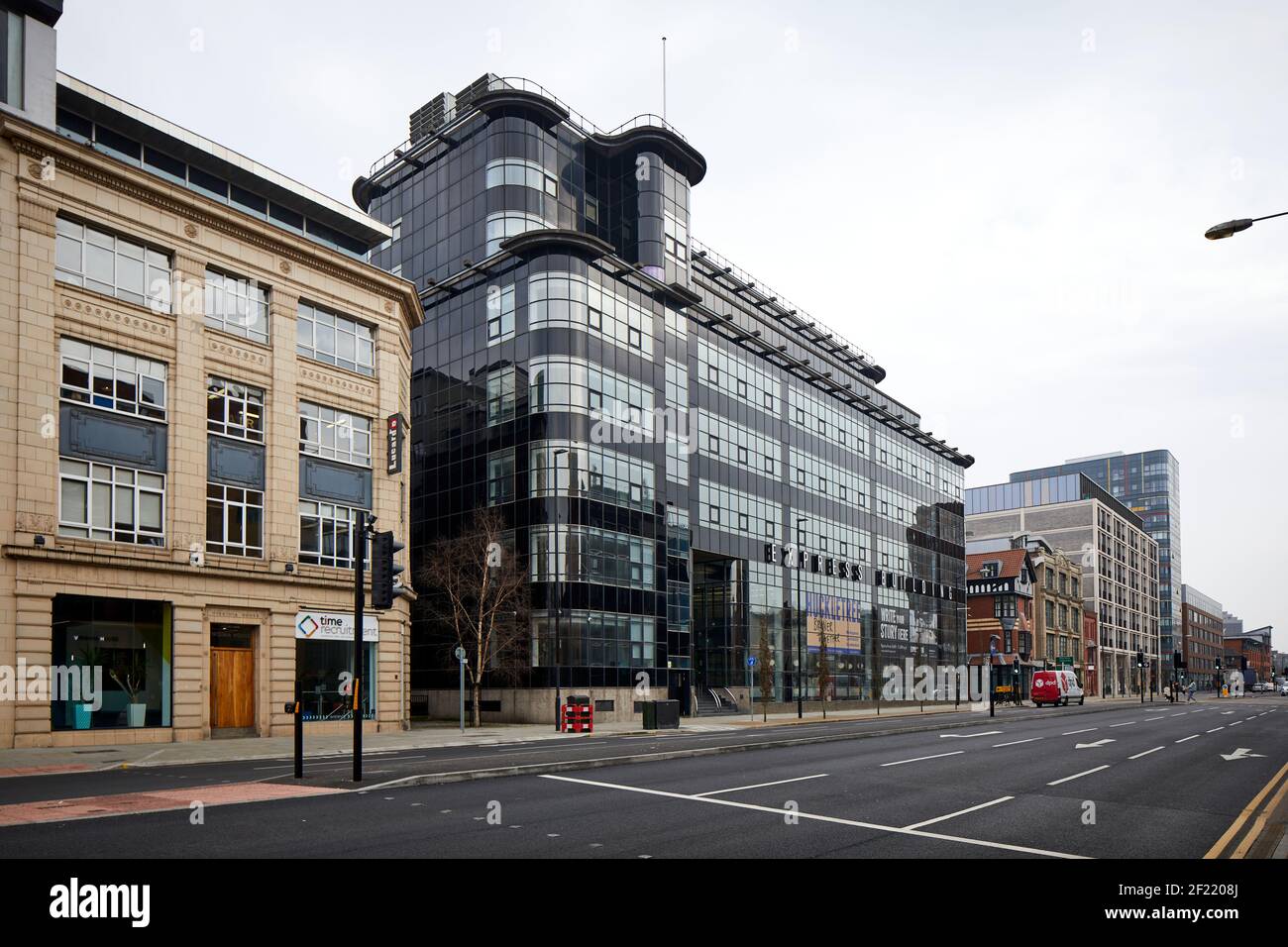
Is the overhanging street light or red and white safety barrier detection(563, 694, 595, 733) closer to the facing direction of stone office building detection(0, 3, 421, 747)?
the overhanging street light

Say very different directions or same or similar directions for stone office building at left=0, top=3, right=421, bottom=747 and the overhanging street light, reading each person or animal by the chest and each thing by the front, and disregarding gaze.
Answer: very different directions

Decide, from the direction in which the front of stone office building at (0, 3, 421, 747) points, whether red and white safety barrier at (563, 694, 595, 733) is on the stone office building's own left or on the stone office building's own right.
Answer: on the stone office building's own left

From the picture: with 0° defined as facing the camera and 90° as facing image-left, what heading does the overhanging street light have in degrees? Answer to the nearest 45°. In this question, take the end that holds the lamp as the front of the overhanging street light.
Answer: approximately 90°

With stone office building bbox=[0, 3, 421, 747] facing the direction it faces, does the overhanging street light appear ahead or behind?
ahead

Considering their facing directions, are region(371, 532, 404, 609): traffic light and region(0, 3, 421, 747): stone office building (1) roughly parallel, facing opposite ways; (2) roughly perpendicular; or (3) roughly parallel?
roughly perpendicular
